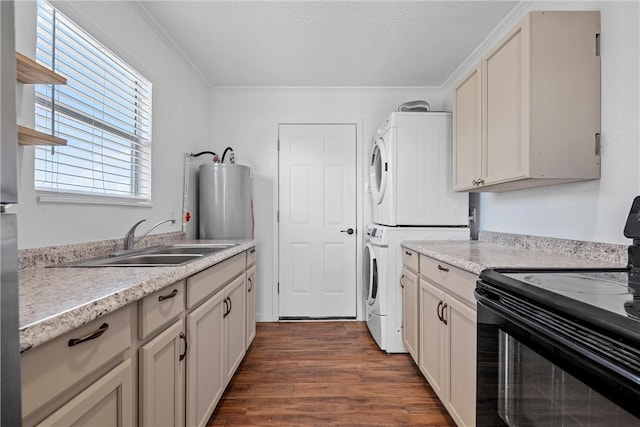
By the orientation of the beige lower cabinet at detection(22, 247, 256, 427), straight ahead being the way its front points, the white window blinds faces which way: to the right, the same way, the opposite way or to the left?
the same way

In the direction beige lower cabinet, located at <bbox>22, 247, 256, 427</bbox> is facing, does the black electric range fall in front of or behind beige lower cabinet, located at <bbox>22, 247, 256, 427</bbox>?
in front

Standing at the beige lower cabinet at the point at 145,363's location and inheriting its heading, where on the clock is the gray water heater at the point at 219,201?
The gray water heater is roughly at 8 o'clock from the beige lower cabinet.

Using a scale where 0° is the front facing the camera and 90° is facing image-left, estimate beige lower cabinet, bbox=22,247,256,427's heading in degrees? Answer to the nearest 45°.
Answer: approximately 315°

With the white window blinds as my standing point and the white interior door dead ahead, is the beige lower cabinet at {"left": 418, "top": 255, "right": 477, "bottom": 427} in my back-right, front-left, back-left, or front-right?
front-right

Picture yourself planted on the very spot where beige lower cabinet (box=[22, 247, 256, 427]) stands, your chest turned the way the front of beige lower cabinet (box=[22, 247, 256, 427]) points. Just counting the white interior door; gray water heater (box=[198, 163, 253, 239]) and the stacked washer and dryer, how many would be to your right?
0

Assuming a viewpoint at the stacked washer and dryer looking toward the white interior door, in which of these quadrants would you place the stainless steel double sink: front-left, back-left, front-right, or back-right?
front-left

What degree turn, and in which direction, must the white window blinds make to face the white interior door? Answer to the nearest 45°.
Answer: approximately 45° to its left

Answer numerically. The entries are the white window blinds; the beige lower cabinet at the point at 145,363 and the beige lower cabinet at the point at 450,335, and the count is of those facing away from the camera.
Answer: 0

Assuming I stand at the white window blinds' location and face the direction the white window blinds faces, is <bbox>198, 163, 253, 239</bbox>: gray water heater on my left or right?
on my left

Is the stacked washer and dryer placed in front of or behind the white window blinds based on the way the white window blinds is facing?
in front

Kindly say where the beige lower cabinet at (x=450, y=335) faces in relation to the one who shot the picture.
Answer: facing the viewer and to the left of the viewer

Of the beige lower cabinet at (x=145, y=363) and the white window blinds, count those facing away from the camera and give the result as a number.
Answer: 0
